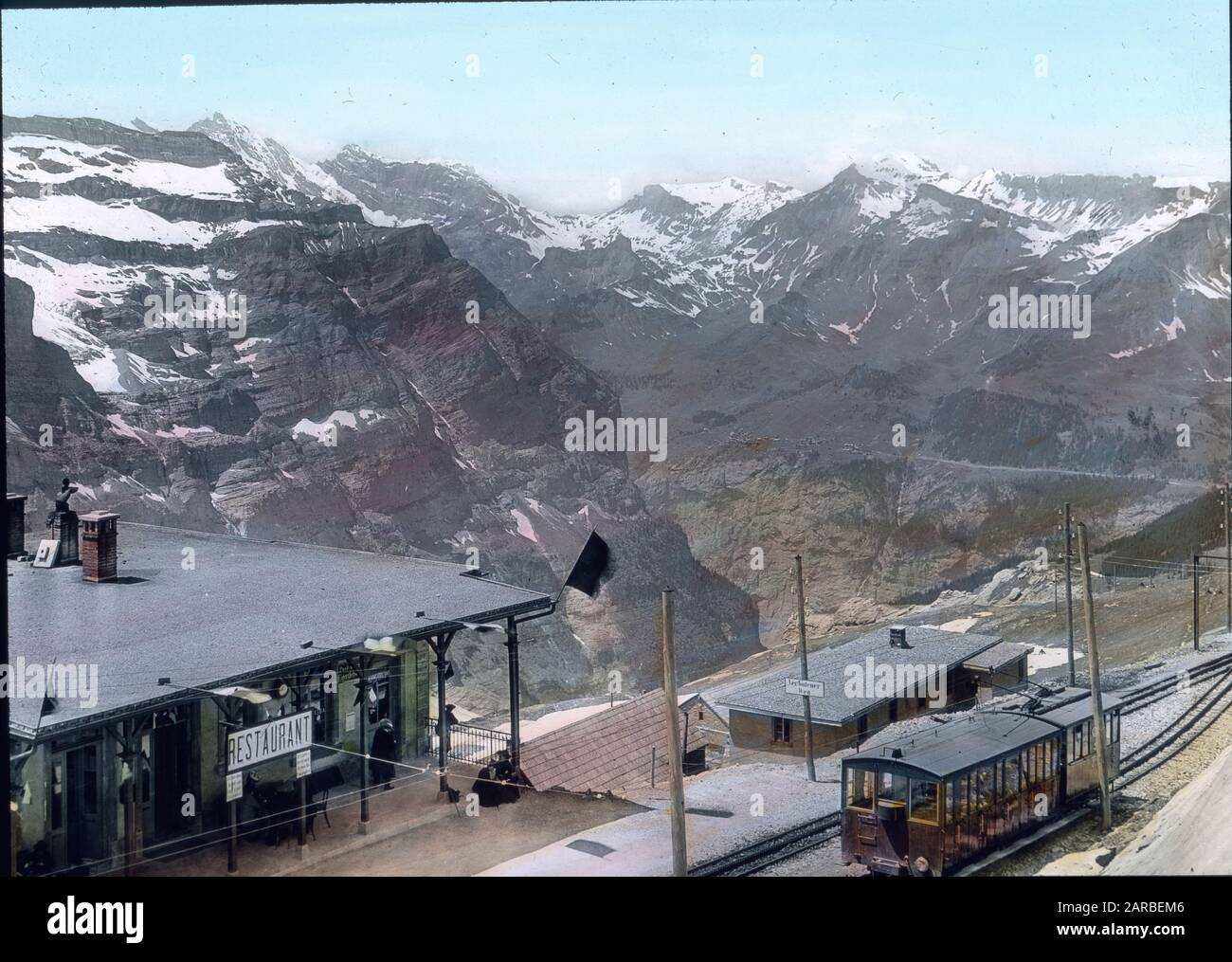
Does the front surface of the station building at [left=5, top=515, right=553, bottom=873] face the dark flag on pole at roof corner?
no

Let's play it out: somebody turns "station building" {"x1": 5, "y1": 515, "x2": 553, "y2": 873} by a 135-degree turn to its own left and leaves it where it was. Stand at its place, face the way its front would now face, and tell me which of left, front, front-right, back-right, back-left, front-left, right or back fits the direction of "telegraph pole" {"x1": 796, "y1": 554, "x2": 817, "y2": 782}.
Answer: right

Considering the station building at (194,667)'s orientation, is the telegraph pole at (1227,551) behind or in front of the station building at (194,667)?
in front

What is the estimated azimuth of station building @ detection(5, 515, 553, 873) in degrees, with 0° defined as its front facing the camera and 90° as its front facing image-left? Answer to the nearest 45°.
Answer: approximately 315°

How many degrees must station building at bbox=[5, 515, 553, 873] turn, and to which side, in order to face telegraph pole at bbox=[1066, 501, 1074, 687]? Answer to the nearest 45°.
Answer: approximately 45° to its left

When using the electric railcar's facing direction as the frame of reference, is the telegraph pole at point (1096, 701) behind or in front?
behind

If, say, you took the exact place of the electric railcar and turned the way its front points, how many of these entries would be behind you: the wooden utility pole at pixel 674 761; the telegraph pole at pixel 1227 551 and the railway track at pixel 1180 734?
2

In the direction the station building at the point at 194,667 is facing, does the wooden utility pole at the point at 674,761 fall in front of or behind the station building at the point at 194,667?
in front

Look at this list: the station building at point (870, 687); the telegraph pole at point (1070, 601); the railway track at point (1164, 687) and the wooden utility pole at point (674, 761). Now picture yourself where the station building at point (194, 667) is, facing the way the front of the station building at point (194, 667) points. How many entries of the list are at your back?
0

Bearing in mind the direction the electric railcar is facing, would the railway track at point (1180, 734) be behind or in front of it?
behind

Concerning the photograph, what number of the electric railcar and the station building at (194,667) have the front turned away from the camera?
0

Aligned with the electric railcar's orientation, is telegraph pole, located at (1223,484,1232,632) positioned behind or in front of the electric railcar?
behind
